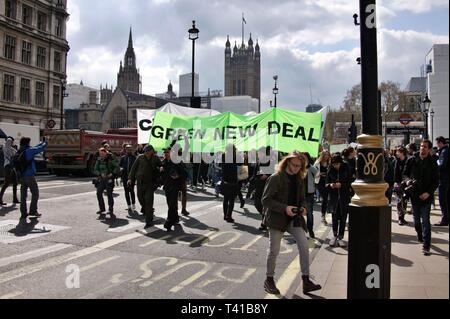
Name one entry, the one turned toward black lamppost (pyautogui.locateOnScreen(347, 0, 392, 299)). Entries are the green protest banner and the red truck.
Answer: the green protest banner

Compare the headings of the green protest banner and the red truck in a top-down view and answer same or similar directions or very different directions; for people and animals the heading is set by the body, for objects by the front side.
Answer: very different directions

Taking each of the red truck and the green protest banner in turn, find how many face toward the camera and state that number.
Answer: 1

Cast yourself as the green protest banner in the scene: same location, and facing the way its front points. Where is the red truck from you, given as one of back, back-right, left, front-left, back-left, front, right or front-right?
back-right

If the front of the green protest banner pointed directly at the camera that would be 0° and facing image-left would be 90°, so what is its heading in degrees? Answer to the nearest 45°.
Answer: approximately 0°

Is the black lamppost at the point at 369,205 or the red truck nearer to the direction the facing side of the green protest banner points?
the black lamppost

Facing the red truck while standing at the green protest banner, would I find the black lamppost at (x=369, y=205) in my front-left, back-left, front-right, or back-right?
back-left
